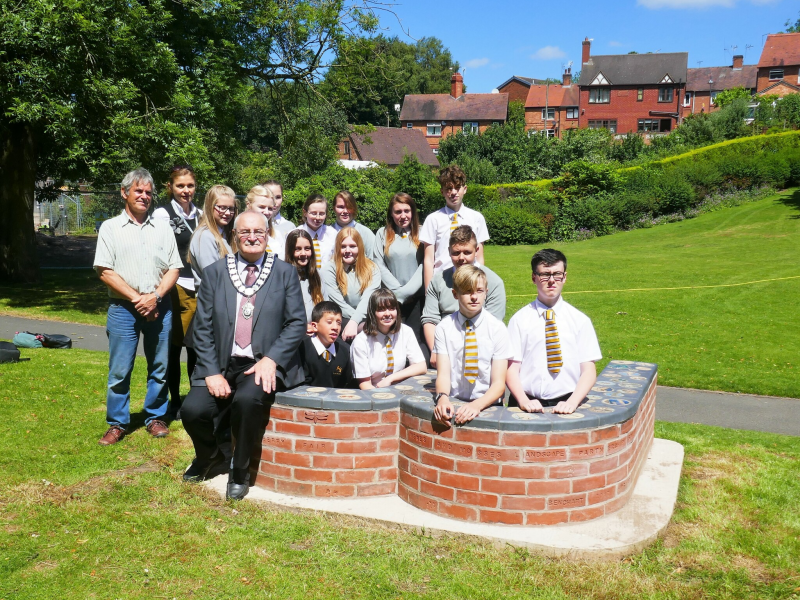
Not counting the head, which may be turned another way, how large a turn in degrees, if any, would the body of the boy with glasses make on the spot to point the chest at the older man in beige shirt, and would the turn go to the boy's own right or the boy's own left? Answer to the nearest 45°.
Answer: approximately 90° to the boy's own right

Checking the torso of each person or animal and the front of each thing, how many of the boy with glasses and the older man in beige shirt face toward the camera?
2

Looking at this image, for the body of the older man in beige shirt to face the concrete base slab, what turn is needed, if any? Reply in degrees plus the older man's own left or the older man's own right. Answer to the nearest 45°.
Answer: approximately 45° to the older man's own left

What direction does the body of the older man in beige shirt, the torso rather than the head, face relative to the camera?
toward the camera

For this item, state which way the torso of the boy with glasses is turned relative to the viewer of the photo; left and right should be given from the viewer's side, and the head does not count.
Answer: facing the viewer

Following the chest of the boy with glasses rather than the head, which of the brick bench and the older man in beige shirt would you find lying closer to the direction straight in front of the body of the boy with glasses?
the brick bench
